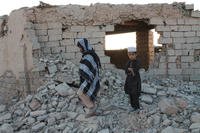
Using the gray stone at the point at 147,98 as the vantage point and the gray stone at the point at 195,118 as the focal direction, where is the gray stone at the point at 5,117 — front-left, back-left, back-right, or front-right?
back-right

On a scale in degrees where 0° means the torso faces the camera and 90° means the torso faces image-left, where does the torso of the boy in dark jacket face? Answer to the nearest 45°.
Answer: approximately 0°

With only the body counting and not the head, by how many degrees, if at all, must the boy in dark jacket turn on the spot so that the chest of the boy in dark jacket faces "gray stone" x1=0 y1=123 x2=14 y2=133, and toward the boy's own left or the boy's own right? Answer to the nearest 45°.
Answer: approximately 90° to the boy's own right
